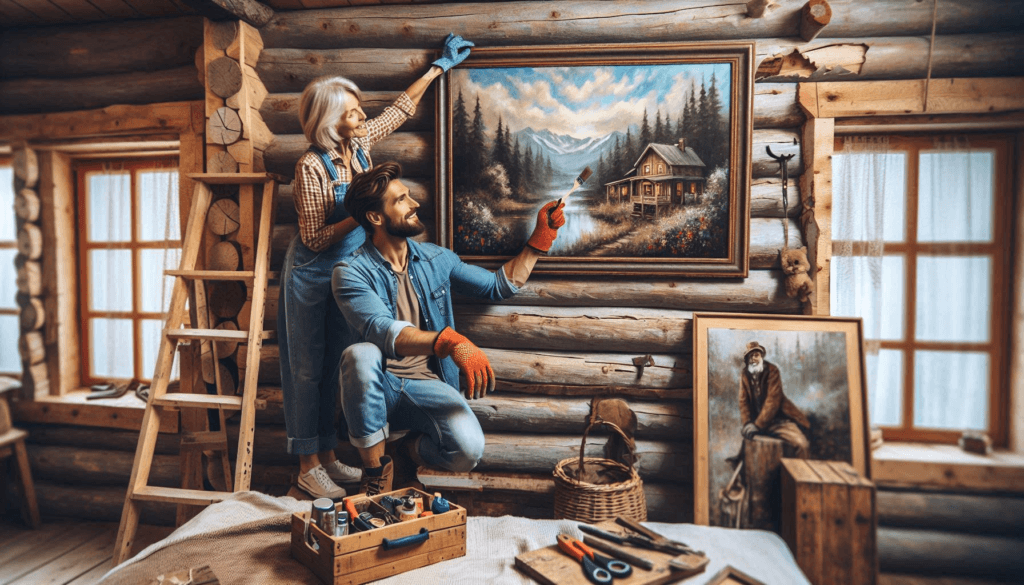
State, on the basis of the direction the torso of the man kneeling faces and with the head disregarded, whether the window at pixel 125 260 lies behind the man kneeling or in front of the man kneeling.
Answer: behind

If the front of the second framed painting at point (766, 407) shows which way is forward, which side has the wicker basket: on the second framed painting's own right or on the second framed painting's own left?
on the second framed painting's own right

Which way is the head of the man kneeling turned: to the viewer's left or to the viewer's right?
to the viewer's right

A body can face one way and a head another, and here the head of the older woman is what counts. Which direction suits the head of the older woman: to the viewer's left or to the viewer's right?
to the viewer's right

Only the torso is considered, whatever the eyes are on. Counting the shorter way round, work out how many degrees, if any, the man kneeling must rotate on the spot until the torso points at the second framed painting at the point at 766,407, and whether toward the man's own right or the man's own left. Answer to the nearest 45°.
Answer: approximately 45° to the man's own left

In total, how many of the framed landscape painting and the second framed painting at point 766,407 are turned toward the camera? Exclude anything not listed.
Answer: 2

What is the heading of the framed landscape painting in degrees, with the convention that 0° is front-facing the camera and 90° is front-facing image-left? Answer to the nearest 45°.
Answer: approximately 0°

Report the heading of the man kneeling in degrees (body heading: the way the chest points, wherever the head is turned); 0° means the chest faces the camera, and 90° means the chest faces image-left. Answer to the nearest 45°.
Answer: approximately 315°

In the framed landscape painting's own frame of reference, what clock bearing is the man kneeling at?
The man kneeling is roughly at 2 o'clock from the framed landscape painting.

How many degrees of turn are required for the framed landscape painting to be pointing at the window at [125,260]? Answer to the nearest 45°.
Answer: approximately 90° to its right

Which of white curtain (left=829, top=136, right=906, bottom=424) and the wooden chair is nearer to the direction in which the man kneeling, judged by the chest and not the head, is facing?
the white curtain
